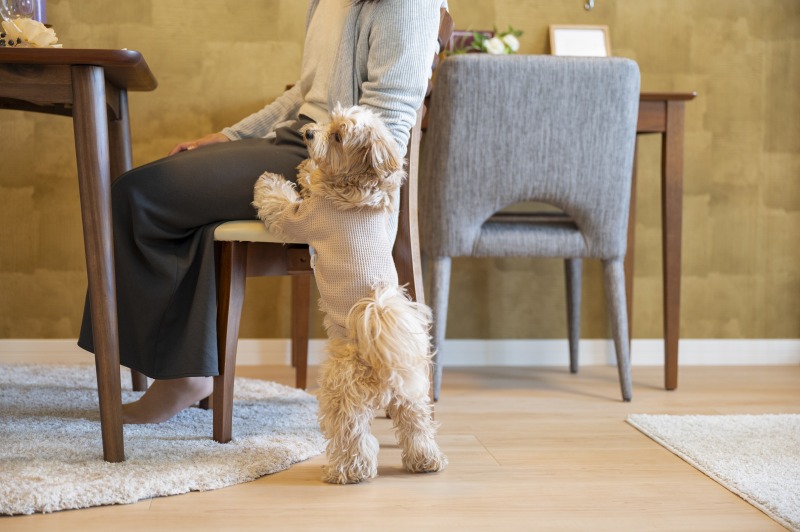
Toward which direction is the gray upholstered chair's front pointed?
away from the camera

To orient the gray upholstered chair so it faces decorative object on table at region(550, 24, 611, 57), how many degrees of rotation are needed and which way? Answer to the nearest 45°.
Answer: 0° — it already faces it

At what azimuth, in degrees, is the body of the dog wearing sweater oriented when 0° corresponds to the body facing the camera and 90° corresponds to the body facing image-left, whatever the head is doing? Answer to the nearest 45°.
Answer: approximately 135°

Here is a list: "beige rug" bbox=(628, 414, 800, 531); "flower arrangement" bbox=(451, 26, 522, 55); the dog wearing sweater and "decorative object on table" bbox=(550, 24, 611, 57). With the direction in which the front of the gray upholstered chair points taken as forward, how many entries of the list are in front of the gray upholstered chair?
2

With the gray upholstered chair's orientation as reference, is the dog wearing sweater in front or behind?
behind

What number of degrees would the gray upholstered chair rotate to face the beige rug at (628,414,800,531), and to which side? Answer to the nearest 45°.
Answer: approximately 135° to its right
